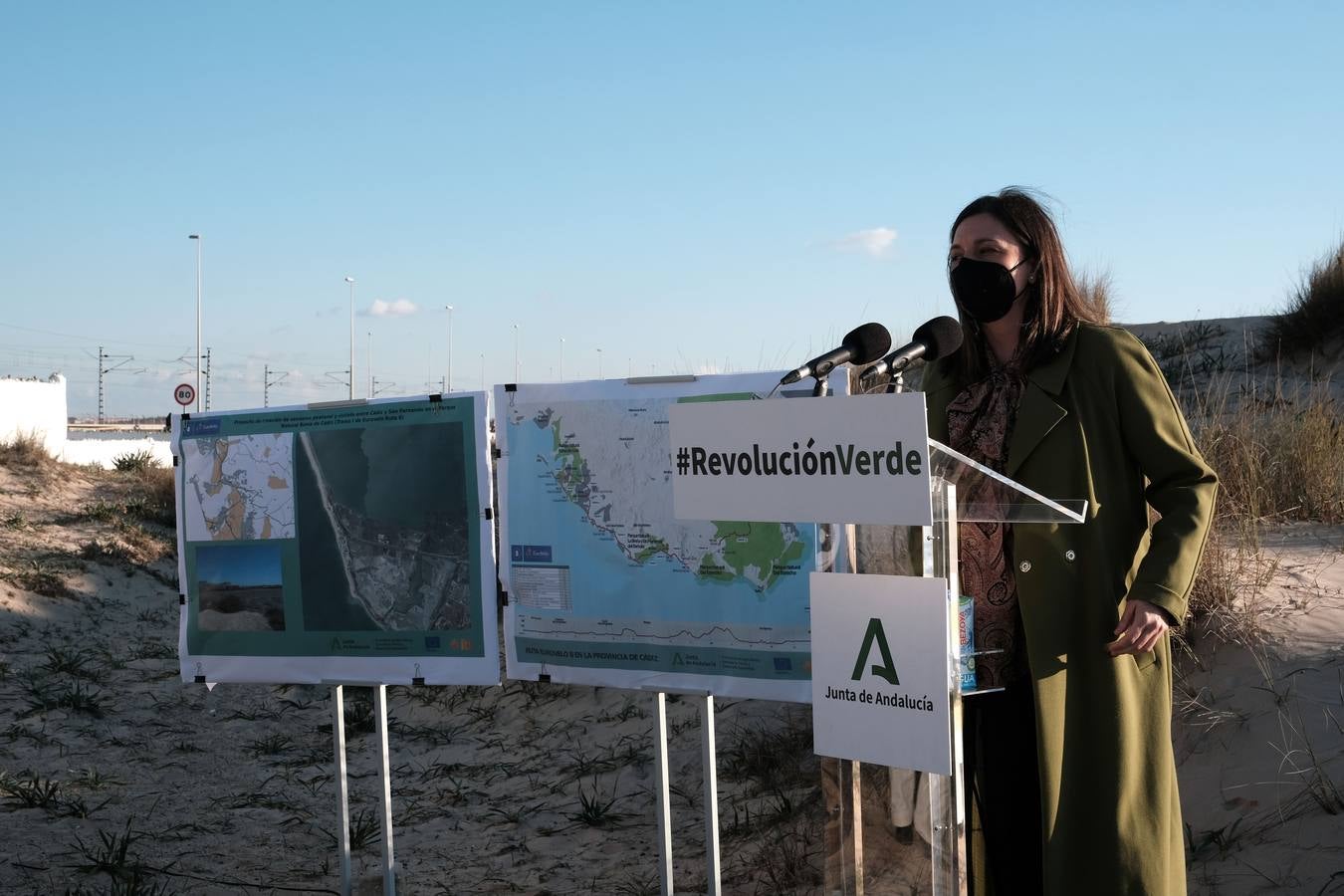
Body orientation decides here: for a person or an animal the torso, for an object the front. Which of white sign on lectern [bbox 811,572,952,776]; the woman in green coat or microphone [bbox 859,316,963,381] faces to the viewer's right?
the microphone

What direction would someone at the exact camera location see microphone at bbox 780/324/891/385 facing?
facing to the right of the viewer

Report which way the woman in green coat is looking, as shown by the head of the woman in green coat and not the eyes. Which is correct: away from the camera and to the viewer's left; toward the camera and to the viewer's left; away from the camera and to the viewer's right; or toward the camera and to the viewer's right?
toward the camera and to the viewer's left

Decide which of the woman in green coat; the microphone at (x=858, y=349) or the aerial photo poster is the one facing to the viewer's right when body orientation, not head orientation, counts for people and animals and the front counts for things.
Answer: the microphone

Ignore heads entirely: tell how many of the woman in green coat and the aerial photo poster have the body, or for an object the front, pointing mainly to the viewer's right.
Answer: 0

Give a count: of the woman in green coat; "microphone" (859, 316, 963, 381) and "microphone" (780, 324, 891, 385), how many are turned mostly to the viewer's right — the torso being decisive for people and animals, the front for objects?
2

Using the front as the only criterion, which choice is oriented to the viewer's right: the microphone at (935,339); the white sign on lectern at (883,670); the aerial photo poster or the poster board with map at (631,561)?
the microphone

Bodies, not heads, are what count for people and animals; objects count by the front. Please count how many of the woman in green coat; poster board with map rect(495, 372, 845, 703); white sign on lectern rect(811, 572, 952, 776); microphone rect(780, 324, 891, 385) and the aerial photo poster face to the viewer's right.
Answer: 1

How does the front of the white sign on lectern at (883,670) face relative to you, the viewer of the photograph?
facing the viewer and to the left of the viewer

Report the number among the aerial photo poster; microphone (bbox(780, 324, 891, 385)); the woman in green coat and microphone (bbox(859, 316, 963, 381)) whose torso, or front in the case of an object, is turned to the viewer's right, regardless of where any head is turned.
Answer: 2

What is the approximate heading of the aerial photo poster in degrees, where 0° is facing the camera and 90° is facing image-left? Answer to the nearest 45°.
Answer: approximately 45°

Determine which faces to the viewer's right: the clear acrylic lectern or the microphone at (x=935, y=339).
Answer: the microphone

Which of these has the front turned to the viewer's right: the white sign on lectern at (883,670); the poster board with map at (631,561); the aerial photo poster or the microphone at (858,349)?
the microphone

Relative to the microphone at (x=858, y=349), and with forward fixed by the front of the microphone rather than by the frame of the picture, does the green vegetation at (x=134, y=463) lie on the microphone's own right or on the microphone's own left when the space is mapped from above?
on the microphone's own left

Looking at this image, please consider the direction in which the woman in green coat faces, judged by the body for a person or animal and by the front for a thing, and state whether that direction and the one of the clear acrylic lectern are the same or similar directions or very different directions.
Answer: same or similar directions
